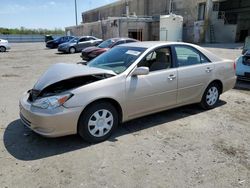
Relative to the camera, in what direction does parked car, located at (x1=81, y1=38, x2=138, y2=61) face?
facing the viewer and to the left of the viewer

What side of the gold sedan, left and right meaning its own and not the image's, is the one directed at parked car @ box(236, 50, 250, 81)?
back
